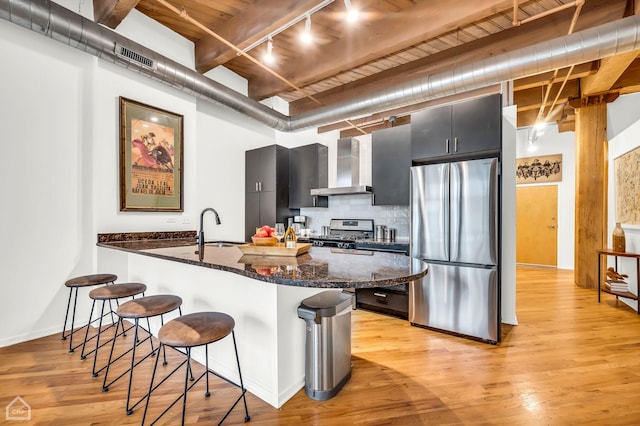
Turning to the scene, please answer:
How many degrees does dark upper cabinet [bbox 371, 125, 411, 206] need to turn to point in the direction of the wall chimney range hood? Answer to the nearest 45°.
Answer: approximately 90° to its right

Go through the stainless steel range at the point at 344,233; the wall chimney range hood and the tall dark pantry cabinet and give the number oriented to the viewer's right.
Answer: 0

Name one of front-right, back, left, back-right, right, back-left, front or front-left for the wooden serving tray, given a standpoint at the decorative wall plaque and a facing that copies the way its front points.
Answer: front

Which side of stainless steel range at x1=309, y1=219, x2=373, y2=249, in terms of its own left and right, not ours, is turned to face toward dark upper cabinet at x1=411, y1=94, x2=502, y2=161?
left

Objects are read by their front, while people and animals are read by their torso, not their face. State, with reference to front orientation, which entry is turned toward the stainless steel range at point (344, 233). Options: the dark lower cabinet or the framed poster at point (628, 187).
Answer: the framed poster

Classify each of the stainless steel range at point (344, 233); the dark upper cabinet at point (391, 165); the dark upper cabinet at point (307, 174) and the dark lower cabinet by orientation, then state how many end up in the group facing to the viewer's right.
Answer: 0

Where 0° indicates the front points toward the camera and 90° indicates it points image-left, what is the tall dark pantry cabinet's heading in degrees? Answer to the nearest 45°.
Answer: approximately 45°

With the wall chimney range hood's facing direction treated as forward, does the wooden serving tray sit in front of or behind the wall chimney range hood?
in front

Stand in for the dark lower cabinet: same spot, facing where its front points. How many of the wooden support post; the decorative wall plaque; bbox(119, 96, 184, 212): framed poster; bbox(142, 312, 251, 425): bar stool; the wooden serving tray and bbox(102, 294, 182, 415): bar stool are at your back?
2

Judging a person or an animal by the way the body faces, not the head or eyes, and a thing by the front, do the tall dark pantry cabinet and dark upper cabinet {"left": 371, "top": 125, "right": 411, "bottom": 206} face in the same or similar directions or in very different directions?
same or similar directions

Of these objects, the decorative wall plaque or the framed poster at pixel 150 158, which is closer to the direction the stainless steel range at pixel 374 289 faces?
the framed poster

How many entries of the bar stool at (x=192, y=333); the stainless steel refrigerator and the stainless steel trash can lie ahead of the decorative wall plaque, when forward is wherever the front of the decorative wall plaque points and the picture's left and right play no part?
3

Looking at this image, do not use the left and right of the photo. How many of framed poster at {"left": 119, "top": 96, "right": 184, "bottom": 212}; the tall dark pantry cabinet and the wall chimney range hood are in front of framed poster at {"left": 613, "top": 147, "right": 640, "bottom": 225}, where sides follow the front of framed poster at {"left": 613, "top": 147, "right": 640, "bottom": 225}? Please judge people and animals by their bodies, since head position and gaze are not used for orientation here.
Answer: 3

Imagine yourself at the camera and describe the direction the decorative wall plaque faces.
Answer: facing the viewer

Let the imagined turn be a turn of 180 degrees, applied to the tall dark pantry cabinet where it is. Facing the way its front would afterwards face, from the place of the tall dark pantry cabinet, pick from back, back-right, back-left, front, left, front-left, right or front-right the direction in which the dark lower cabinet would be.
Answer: right

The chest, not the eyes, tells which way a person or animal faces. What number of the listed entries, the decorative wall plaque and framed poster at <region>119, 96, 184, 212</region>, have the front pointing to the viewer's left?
0

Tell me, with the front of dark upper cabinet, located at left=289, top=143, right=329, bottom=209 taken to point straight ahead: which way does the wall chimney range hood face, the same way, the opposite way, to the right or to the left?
the same way

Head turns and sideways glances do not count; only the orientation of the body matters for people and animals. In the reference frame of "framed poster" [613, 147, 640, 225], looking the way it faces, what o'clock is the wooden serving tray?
The wooden serving tray is roughly at 11 o'clock from the framed poster.
